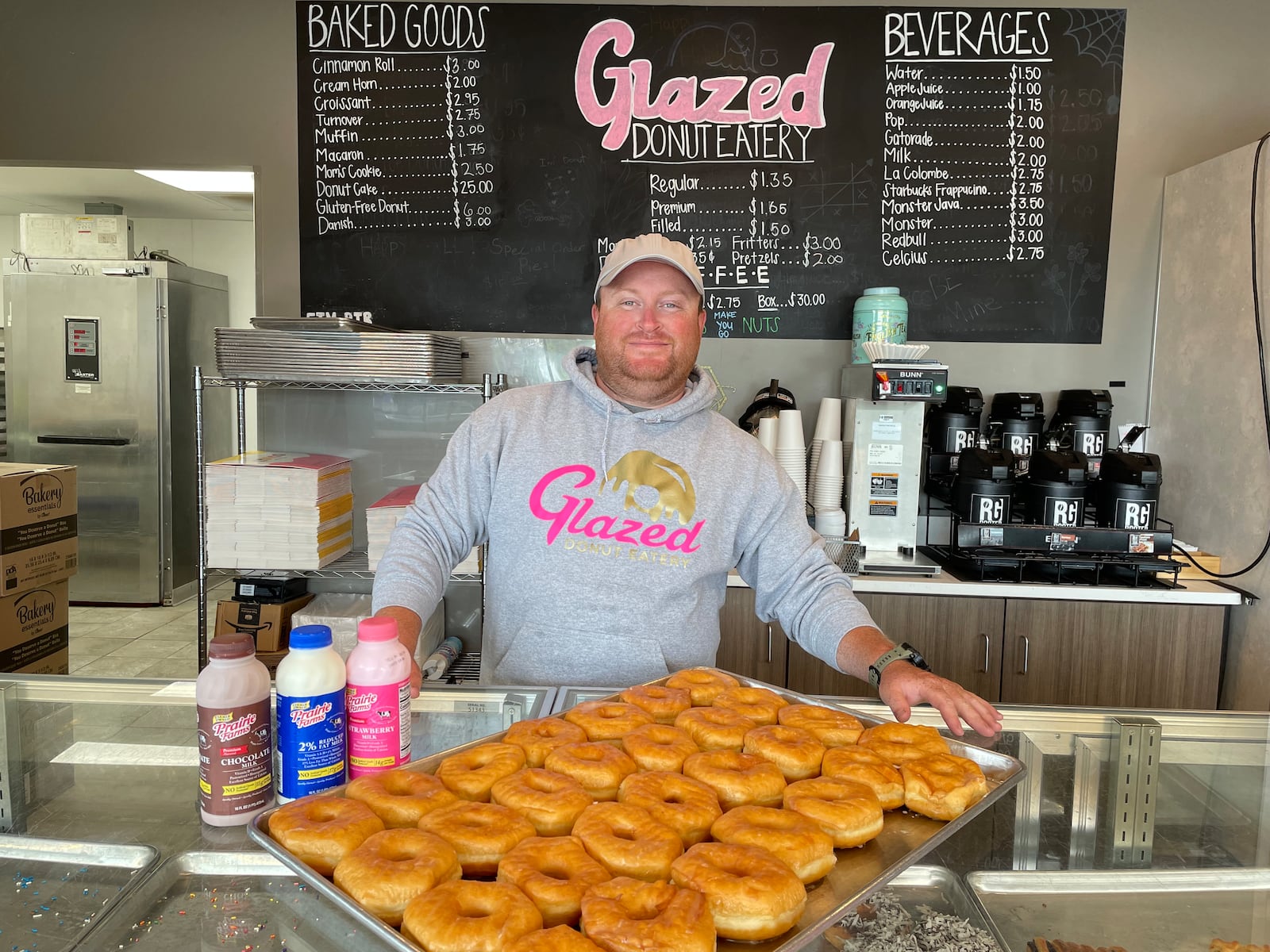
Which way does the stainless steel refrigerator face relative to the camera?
toward the camera

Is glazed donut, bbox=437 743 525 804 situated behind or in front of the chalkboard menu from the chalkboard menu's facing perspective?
in front

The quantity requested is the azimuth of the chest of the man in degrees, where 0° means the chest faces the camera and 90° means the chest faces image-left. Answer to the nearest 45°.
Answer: approximately 0°

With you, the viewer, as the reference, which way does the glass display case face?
facing the viewer

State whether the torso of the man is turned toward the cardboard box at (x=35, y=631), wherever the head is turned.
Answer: no

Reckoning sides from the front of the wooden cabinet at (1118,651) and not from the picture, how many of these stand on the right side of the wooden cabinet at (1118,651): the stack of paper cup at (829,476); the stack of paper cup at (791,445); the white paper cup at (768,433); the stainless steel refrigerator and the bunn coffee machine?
5

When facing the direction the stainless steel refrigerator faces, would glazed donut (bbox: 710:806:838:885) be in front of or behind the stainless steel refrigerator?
in front

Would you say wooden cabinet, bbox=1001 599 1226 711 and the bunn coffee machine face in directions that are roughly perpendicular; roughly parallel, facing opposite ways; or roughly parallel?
roughly parallel

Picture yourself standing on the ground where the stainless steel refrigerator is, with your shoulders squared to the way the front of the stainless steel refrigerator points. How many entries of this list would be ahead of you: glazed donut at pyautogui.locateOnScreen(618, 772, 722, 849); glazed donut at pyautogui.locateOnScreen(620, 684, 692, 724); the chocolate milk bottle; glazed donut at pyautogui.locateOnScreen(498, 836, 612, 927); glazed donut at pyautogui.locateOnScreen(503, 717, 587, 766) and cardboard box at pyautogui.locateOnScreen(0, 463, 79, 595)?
6

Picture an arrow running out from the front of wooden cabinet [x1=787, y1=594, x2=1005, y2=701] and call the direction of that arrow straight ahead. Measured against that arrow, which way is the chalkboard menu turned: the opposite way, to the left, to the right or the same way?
the same way

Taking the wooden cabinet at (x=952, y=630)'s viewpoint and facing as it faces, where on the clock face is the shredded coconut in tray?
The shredded coconut in tray is roughly at 12 o'clock from the wooden cabinet.

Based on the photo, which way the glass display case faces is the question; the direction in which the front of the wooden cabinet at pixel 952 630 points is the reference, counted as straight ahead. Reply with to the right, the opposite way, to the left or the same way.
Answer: the same way

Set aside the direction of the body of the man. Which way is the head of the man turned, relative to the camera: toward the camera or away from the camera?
toward the camera

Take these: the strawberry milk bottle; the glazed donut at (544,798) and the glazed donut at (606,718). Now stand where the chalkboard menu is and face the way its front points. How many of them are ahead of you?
3

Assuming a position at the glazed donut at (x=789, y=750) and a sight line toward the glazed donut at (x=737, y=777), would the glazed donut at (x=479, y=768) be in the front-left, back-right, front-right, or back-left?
front-right

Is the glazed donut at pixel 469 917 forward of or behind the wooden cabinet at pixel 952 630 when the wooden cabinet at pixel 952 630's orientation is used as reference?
forward

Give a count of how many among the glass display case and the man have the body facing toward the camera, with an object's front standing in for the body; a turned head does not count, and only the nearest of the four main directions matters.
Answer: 2

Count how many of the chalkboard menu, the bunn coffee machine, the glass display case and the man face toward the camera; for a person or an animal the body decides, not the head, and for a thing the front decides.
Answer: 4

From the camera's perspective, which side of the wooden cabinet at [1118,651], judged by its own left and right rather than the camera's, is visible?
front

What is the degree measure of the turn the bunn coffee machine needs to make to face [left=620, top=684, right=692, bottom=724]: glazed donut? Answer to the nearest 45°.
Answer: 0° — it already faces it

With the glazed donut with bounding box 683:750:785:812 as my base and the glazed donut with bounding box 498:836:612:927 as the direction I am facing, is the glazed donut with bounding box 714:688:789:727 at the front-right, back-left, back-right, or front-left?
back-right
